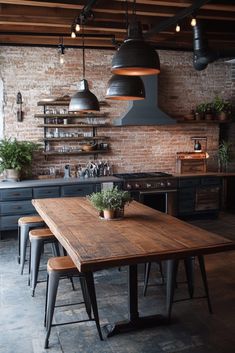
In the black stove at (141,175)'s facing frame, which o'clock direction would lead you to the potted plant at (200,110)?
The potted plant is roughly at 8 o'clock from the black stove.

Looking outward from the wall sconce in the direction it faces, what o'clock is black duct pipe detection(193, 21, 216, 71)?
The black duct pipe is roughly at 10 o'clock from the wall sconce.

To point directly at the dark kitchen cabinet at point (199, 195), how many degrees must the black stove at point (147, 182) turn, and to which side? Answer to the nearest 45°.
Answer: approximately 135° to its left

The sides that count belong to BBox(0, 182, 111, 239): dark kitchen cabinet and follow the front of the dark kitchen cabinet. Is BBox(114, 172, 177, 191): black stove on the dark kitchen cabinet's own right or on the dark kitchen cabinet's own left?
on the dark kitchen cabinet's own left

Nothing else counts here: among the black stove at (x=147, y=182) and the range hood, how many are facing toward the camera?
2

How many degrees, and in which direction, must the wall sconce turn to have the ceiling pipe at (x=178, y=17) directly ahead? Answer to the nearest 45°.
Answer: approximately 45° to its left
